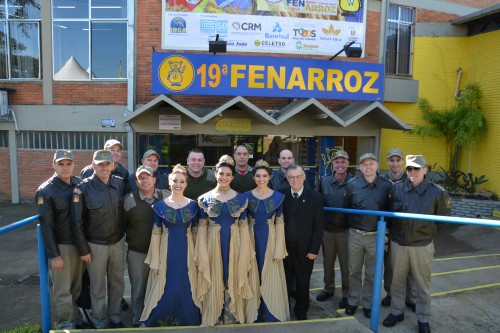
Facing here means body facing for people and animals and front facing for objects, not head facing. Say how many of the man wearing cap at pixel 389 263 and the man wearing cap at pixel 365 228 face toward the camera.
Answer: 2

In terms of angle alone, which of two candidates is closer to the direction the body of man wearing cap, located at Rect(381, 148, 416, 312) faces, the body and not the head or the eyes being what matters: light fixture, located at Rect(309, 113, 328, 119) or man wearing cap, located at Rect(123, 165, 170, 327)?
the man wearing cap

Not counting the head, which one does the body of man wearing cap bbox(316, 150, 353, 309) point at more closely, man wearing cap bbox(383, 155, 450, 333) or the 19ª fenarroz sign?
the man wearing cap

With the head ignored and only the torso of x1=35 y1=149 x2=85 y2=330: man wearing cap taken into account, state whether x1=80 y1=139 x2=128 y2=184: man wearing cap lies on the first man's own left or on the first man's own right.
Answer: on the first man's own left

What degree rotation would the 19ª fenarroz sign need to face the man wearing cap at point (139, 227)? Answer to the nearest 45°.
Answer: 0° — it already faces them

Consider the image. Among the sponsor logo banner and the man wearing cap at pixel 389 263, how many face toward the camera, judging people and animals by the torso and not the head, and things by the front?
2

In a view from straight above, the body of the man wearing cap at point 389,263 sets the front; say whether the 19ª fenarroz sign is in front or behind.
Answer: behind
